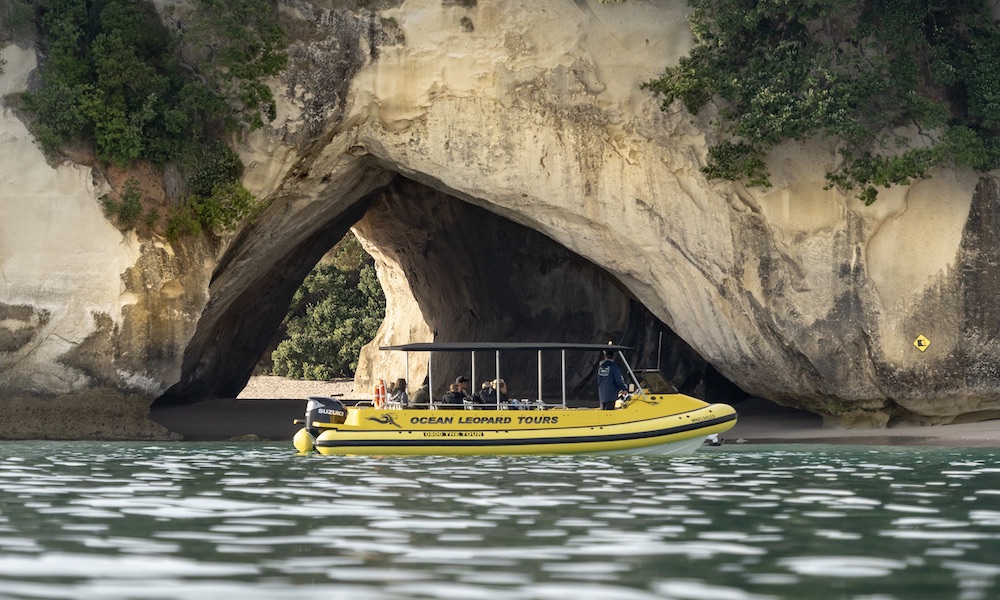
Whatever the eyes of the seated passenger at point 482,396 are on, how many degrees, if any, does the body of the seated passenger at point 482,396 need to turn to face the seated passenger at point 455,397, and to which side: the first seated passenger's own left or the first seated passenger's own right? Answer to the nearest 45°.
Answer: approximately 135° to the first seated passenger's own right

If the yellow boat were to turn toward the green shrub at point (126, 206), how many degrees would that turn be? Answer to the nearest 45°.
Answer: approximately 135° to its left

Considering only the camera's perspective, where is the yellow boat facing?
facing to the right of the viewer

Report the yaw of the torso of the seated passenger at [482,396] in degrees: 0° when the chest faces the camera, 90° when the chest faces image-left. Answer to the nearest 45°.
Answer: approximately 270°

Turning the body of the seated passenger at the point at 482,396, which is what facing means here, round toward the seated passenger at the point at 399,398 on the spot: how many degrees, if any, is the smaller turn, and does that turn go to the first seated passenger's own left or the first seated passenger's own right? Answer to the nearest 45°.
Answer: approximately 180°

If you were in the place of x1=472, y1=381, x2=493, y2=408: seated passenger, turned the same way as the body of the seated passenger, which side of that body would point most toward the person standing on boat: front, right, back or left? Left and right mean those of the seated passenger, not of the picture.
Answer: front
